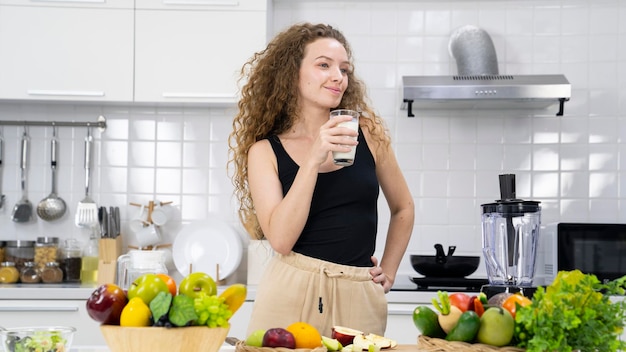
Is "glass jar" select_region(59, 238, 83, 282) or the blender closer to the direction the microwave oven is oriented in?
the blender

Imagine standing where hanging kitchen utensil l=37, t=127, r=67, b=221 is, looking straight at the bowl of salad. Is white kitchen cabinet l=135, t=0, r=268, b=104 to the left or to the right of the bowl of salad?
left

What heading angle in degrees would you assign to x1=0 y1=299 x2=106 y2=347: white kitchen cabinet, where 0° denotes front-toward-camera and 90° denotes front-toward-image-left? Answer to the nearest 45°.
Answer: approximately 0°

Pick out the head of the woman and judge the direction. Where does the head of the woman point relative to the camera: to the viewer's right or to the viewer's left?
to the viewer's right

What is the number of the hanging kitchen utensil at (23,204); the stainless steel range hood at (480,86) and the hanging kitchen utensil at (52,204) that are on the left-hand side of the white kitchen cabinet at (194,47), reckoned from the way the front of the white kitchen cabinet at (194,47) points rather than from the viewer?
1

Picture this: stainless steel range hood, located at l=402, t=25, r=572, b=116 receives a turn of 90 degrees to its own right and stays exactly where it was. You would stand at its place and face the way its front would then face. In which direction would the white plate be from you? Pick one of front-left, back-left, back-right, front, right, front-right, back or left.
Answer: front

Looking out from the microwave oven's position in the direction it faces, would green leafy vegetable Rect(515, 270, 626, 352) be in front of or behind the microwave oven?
in front

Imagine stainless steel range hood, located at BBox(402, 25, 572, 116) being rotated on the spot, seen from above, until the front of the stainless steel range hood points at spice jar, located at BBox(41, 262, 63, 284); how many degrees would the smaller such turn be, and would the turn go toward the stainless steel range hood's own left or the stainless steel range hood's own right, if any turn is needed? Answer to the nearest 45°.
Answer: approximately 90° to the stainless steel range hood's own right

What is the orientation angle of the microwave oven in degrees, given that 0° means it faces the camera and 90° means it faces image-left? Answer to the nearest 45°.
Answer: approximately 0°

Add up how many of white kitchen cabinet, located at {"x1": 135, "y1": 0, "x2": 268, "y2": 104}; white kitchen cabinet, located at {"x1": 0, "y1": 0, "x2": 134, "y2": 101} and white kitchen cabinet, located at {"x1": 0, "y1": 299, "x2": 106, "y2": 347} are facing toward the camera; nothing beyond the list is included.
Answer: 3
